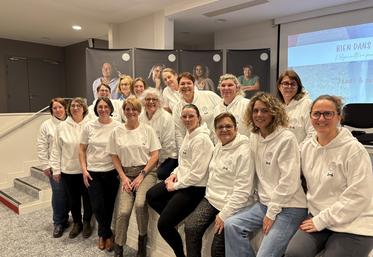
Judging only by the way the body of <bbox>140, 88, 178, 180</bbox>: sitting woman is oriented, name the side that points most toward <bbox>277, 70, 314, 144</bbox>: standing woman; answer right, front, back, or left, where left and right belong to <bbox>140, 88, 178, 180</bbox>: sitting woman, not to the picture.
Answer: left

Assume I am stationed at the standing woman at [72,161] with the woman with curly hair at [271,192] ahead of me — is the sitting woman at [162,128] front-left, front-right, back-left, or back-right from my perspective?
front-left

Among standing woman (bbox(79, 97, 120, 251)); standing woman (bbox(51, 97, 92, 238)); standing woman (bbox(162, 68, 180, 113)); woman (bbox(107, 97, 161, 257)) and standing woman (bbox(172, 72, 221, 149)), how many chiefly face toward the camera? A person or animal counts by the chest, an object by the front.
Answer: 5

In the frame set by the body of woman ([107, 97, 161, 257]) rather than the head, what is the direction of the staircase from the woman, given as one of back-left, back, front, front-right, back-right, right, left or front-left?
back-right

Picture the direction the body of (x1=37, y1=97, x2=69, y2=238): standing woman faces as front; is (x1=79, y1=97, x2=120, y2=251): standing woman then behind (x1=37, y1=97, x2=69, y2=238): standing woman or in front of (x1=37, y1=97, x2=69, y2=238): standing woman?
in front

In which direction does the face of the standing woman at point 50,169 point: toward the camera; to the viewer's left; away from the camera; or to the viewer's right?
toward the camera

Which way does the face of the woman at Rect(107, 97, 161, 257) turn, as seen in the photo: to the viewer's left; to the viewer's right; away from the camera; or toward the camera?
toward the camera

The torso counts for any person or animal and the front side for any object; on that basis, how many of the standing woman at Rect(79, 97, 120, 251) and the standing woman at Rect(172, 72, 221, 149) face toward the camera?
2

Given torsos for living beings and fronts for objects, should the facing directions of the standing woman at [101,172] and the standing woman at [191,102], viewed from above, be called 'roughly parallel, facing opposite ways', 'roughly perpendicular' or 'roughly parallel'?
roughly parallel

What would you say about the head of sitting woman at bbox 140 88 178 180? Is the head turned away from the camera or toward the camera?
toward the camera

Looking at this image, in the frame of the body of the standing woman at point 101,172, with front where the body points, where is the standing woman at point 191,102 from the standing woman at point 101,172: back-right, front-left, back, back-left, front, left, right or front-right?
left

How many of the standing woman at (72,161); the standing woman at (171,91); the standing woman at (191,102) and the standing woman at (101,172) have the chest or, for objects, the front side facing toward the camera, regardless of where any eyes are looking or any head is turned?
4

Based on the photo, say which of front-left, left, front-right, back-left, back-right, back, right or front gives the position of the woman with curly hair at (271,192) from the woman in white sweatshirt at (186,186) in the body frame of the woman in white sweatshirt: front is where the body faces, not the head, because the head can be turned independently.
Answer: left

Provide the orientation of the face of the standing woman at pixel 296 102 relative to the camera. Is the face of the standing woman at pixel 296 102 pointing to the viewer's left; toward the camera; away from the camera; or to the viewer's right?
toward the camera

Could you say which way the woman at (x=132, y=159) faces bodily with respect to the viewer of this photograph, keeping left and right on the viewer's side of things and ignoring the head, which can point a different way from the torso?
facing the viewer

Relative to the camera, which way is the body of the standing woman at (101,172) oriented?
toward the camera

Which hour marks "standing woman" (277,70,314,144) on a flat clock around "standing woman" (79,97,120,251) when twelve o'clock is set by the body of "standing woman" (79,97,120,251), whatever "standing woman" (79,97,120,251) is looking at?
"standing woman" (277,70,314,144) is roughly at 10 o'clock from "standing woman" (79,97,120,251).
